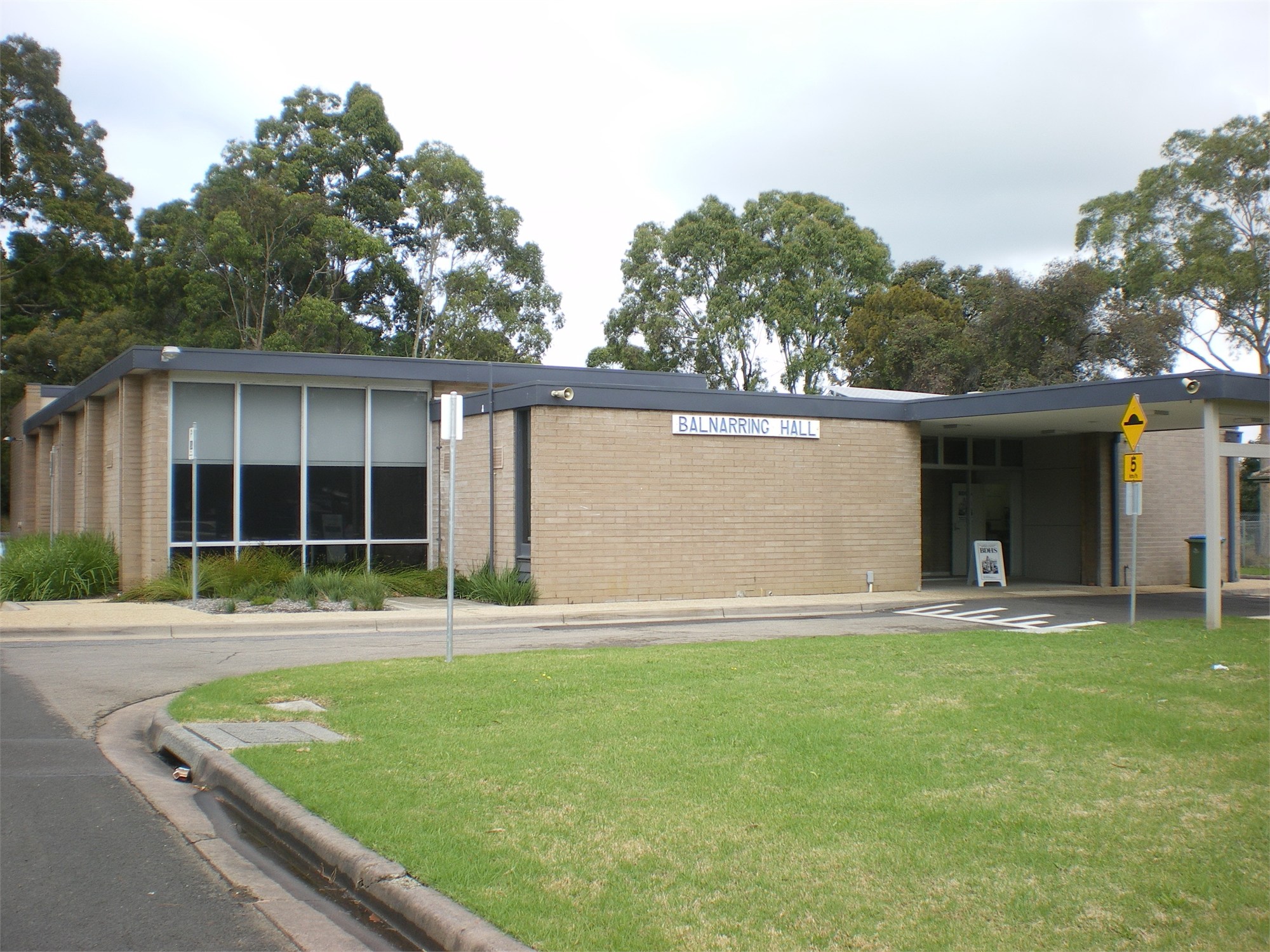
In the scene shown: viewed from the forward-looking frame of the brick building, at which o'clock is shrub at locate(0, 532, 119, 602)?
The shrub is roughly at 3 o'clock from the brick building.

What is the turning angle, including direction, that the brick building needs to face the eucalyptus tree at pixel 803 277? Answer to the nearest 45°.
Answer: approximately 180°

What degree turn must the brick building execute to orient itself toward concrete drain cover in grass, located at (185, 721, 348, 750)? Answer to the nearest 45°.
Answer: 0° — it already faces it

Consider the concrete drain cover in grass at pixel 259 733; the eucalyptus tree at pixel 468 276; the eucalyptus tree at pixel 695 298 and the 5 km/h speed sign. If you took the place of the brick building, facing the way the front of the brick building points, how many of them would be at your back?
2

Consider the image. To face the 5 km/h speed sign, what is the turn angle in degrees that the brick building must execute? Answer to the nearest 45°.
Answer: approximately 45° to its left

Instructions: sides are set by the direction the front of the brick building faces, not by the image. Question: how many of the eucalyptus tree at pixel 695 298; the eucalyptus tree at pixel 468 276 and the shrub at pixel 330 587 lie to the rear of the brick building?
2

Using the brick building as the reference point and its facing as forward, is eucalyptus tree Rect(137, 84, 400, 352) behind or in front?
behind

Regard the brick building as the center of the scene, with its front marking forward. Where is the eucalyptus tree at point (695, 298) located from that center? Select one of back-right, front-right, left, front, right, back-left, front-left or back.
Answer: back

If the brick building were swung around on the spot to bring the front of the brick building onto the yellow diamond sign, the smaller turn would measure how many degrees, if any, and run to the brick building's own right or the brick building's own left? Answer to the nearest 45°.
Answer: approximately 45° to the brick building's own left

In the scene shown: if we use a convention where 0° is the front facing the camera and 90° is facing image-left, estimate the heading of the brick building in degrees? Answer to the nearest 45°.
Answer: approximately 0°

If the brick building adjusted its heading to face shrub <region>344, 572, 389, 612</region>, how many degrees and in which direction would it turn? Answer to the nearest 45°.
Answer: approximately 45° to its right
